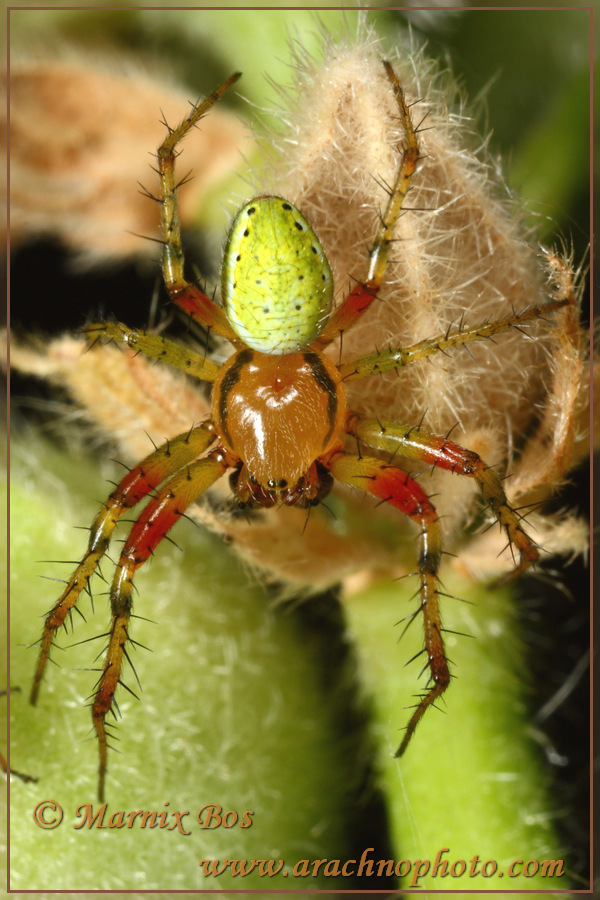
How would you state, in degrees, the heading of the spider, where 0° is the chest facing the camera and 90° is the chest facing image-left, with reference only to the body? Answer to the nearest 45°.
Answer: approximately 0°
